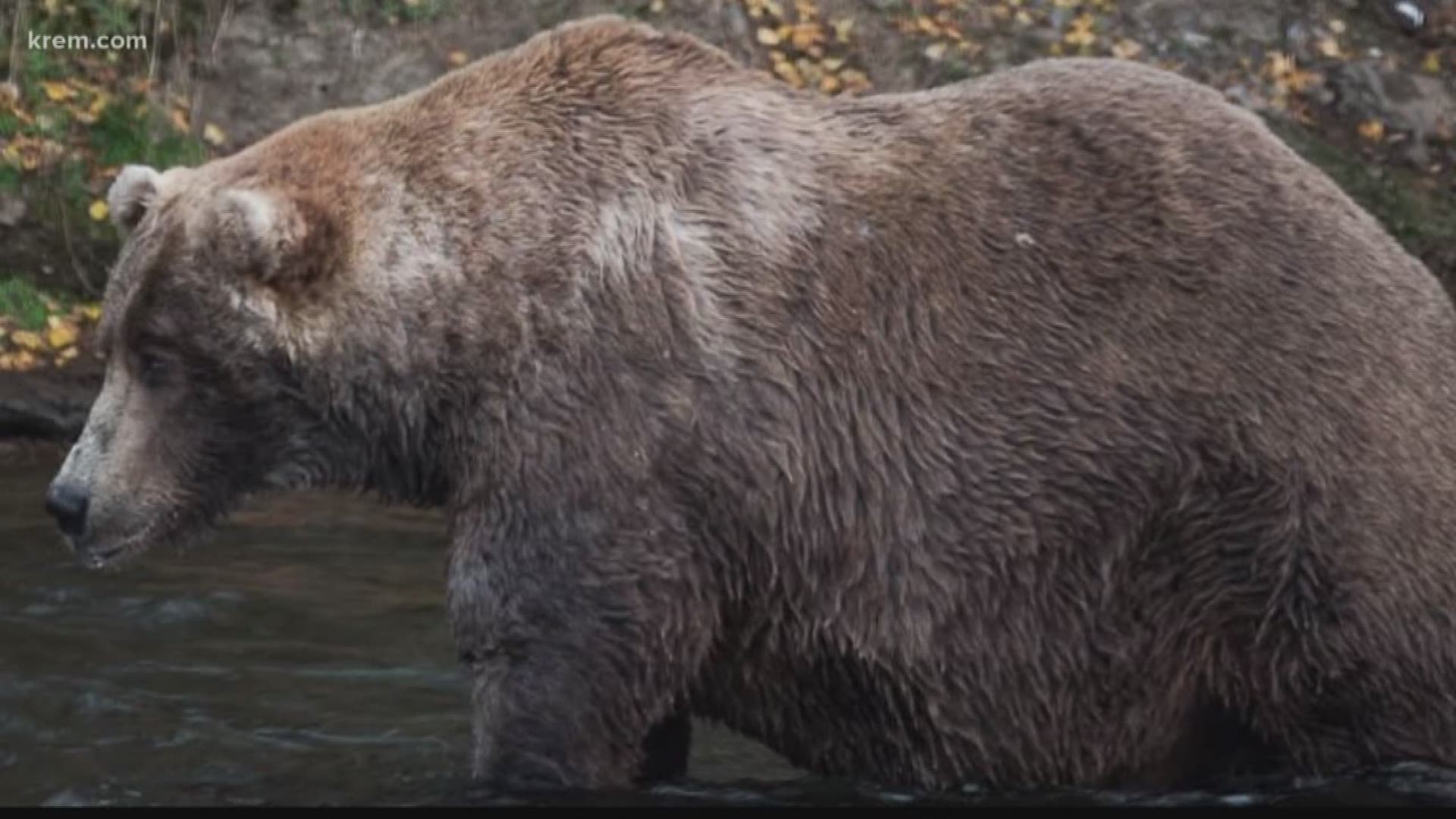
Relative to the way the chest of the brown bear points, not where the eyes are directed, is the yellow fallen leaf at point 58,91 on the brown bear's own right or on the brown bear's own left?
on the brown bear's own right

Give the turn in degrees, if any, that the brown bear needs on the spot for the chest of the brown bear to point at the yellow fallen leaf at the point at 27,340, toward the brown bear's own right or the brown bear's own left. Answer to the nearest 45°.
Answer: approximately 45° to the brown bear's own right

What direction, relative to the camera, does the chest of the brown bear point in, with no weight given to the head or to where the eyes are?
to the viewer's left

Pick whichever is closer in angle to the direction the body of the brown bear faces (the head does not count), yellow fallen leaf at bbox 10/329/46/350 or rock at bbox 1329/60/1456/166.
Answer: the yellow fallen leaf

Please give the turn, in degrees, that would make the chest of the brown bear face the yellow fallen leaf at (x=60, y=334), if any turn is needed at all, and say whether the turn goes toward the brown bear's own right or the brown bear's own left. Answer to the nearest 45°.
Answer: approximately 45° to the brown bear's own right

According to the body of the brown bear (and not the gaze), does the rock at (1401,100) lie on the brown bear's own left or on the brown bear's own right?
on the brown bear's own right

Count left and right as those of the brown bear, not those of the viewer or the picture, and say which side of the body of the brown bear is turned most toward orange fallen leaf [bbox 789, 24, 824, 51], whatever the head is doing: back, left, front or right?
right

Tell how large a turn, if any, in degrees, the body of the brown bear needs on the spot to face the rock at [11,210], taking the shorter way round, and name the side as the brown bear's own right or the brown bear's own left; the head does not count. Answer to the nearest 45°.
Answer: approximately 45° to the brown bear's own right
